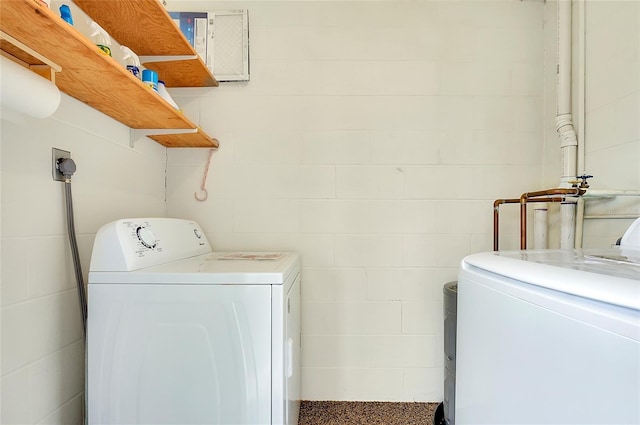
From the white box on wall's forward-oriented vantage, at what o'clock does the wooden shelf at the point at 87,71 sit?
The wooden shelf is roughly at 1 o'clock from the white box on wall.

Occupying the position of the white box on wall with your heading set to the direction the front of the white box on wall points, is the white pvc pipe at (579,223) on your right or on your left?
on your left

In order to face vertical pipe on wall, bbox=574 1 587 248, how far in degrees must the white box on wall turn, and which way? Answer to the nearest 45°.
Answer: approximately 45° to its left

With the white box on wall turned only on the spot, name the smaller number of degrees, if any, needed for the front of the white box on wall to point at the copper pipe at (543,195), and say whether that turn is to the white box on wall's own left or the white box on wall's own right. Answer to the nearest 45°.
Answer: approximately 45° to the white box on wall's own left

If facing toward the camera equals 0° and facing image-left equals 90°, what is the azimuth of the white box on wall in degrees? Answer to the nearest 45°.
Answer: approximately 0°

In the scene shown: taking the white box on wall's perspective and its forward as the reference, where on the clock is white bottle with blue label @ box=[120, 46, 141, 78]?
The white bottle with blue label is roughly at 1 o'clock from the white box on wall.
